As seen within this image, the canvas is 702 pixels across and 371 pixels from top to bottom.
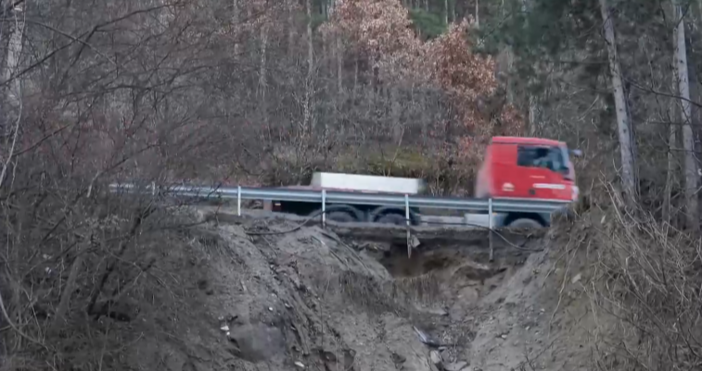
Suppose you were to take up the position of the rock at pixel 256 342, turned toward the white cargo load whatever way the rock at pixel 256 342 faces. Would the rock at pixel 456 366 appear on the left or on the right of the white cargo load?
right

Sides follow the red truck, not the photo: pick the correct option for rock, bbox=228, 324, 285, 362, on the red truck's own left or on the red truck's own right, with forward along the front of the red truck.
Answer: on the red truck's own right

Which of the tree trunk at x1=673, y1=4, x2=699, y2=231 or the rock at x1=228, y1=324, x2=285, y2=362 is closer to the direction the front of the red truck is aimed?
the tree trunk

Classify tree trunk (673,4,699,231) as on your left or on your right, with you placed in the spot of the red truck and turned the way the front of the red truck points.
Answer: on your right

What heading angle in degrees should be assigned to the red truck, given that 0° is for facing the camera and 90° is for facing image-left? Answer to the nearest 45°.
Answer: approximately 270°

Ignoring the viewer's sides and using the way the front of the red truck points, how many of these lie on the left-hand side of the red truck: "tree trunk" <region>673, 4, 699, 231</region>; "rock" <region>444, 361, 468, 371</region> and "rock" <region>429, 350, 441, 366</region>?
0

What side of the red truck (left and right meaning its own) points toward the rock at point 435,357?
right

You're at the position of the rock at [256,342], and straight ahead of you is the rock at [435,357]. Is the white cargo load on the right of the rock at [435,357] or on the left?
left

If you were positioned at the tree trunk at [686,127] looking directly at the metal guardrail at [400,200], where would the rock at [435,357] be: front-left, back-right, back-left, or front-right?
front-left

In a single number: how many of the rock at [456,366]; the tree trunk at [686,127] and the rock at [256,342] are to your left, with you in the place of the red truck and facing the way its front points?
0

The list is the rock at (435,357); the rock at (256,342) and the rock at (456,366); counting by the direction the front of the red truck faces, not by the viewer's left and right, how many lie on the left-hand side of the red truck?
0
